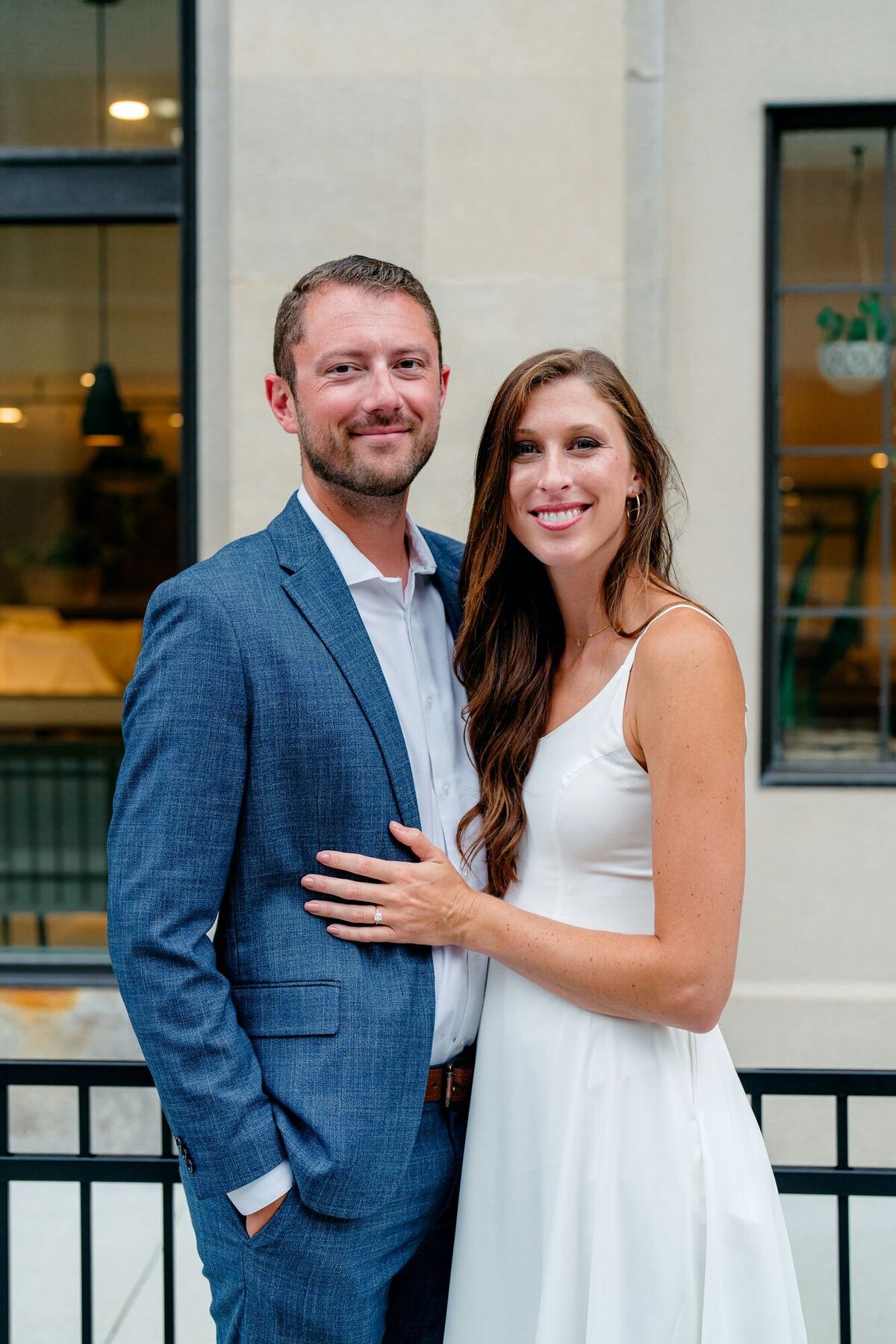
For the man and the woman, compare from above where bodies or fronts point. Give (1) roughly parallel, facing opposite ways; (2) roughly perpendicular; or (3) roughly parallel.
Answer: roughly perpendicular

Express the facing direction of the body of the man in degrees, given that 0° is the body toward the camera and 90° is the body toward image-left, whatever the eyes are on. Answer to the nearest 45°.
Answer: approximately 315°

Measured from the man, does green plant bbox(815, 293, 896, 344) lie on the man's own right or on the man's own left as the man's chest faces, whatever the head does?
on the man's own left

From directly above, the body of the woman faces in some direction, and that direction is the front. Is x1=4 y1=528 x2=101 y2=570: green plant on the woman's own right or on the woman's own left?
on the woman's own right

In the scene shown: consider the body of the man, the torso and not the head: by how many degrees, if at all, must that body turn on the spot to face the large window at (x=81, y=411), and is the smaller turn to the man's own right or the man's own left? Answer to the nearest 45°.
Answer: approximately 135° to the man's own left

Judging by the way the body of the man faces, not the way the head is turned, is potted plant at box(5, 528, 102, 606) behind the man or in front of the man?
behind

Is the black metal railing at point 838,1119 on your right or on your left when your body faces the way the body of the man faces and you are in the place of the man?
on your left

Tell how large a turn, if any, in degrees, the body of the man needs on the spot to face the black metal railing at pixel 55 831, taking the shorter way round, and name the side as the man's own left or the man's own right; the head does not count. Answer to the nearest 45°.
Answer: approximately 135° to the man's own left

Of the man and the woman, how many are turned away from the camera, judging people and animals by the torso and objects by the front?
0

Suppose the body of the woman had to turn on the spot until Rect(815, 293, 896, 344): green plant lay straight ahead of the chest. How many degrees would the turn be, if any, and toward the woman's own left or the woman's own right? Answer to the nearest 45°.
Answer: approximately 135° to the woman's own right
